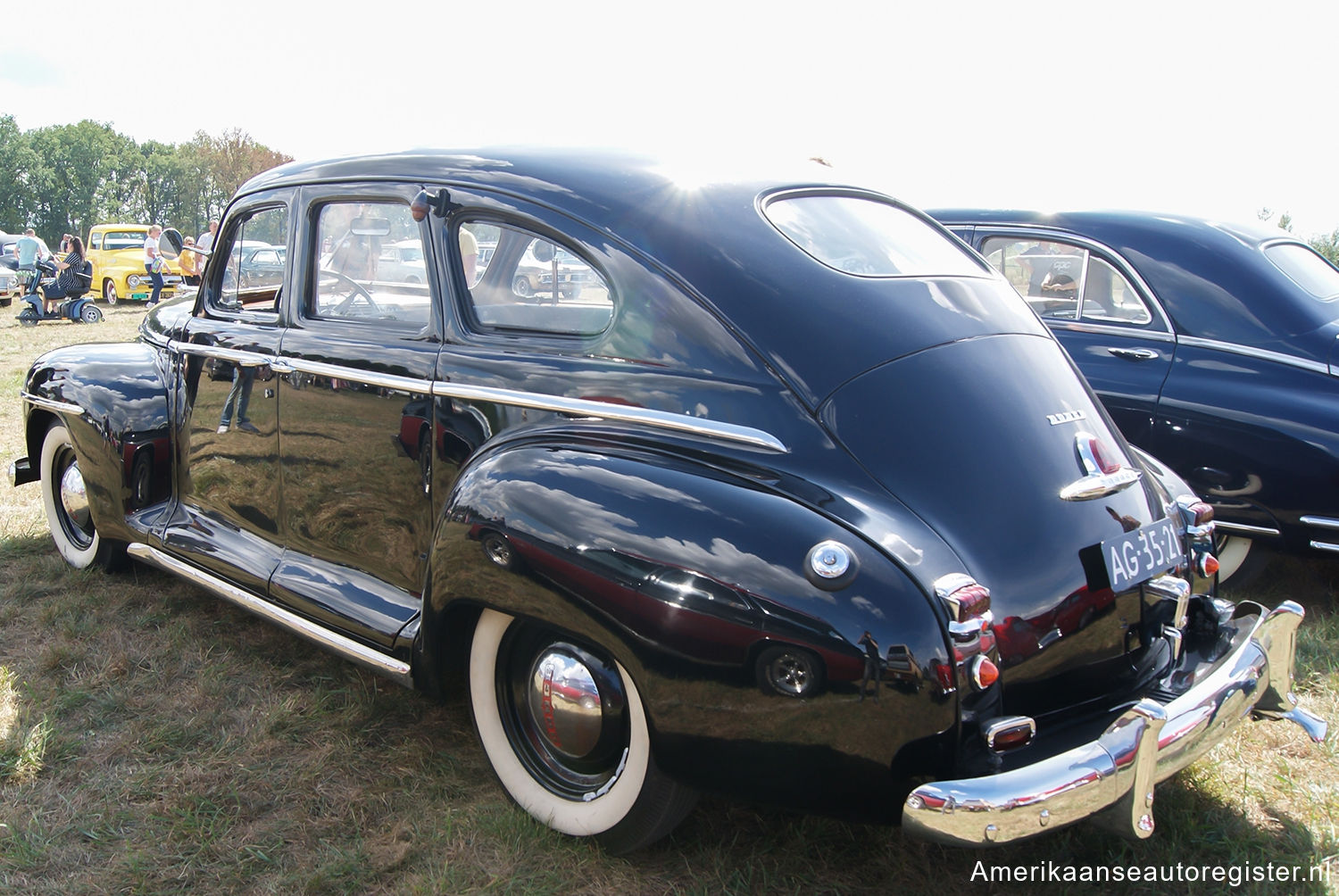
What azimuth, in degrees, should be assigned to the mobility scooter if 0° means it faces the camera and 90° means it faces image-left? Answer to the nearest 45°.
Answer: approximately 90°

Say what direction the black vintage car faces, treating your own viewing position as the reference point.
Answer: facing away from the viewer and to the left of the viewer

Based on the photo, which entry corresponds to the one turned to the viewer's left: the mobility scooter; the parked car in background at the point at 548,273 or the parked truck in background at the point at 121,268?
the mobility scooter

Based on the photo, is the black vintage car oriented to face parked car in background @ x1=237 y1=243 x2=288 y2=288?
yes

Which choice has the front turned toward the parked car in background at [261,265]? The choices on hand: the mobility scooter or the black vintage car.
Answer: the black vintage car

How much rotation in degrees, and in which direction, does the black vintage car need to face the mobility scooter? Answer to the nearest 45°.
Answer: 0° — it already faces it
